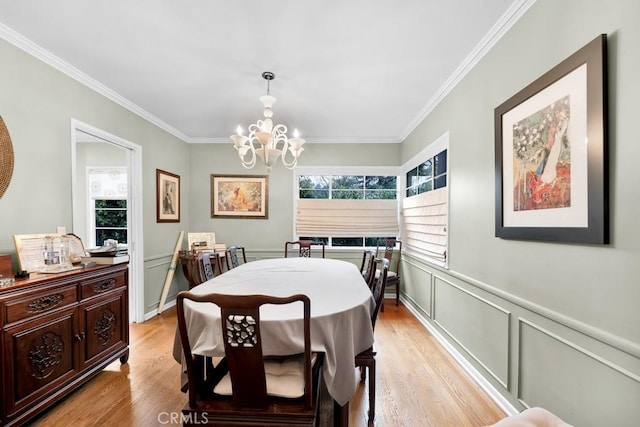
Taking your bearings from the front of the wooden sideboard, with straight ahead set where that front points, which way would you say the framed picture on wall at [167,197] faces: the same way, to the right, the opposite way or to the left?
the same way

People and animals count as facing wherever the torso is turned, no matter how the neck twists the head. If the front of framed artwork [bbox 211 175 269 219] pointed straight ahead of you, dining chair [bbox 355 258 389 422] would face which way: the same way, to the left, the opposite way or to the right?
to the right

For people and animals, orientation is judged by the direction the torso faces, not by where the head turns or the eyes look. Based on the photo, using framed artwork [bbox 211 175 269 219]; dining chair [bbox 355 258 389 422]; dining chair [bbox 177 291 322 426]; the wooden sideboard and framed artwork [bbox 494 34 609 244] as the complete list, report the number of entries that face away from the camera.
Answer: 1

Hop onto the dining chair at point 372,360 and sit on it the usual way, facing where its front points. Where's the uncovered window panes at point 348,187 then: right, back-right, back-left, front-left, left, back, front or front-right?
right

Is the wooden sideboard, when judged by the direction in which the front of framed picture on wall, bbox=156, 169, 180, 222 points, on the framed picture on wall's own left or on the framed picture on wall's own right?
on the framed picture on wall's own right

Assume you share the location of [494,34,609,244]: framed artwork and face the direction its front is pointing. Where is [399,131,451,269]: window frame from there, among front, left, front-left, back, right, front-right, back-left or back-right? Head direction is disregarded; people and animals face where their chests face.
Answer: right

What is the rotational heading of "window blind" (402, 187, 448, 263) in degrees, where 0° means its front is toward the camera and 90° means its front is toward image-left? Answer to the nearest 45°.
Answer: approximately 45°

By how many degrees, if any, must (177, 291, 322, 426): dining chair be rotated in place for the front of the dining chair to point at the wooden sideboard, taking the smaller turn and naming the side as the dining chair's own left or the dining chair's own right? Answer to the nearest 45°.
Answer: approximately 45° to the dining chair's own left

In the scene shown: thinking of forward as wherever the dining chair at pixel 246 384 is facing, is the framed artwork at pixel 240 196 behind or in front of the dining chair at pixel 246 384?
in front

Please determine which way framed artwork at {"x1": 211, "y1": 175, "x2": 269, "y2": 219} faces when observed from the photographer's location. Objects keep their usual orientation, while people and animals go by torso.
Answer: facing the viewer

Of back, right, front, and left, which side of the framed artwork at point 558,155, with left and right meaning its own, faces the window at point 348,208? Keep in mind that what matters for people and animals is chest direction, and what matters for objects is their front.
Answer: right

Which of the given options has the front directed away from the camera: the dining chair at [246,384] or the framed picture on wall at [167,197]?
the dining chair

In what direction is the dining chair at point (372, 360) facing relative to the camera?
to the viewer's left

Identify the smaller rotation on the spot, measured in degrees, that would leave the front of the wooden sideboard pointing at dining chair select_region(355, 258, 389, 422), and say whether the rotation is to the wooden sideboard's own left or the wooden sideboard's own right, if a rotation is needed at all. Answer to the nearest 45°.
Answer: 0° — it already faces it

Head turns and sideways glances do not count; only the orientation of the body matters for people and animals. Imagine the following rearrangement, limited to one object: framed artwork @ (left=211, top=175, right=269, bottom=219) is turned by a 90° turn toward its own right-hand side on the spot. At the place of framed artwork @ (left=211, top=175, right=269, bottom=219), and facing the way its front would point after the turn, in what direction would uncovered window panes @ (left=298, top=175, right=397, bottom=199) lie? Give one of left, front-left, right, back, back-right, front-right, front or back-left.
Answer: back

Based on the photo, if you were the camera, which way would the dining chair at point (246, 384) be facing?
facing away from the viewer

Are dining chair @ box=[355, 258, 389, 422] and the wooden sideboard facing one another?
yes

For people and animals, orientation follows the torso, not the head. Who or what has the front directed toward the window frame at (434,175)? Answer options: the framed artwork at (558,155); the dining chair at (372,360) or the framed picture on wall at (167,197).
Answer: the framed picture on wall
